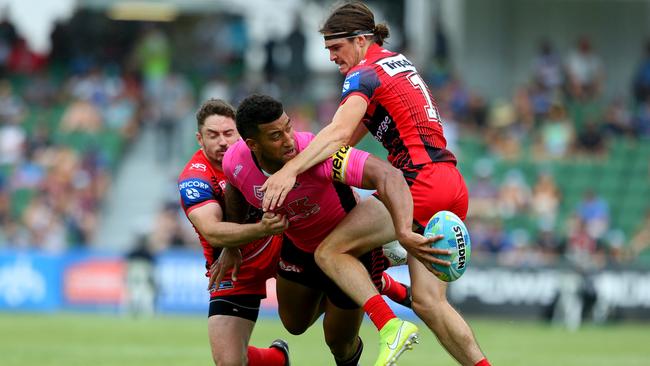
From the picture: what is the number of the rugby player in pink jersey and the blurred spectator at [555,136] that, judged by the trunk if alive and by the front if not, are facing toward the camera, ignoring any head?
2

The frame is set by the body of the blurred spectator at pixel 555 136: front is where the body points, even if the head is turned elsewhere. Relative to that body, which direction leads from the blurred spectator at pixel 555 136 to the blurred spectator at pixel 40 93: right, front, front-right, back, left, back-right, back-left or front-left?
right

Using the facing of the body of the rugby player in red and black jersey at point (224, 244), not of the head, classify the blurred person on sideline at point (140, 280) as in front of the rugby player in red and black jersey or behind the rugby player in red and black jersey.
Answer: behind

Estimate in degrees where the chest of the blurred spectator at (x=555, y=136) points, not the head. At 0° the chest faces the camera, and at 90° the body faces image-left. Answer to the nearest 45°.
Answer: approximately 0°

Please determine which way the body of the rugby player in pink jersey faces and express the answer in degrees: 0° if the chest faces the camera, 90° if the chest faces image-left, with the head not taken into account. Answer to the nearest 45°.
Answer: approximately 0°

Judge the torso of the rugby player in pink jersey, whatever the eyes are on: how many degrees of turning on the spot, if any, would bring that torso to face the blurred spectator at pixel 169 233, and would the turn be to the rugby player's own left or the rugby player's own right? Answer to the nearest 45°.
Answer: approximately 180°

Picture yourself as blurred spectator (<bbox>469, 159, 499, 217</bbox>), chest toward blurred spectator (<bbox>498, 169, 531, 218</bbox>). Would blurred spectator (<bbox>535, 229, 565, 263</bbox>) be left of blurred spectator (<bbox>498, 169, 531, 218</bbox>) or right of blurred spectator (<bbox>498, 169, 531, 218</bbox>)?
right

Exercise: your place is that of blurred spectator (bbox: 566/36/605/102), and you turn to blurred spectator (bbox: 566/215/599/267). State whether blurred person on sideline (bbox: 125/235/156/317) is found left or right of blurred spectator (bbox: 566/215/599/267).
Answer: right

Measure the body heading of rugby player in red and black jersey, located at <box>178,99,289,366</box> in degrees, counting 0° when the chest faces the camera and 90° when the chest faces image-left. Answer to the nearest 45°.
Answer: approximately 315°

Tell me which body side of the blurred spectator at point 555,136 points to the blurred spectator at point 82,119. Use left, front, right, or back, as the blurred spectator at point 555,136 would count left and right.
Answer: right

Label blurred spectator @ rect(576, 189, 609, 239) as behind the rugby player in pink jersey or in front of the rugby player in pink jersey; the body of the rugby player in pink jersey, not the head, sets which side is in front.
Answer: behind

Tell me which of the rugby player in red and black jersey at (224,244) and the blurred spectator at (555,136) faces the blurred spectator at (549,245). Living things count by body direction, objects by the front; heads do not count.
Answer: the blurred spectator at (555,136)
